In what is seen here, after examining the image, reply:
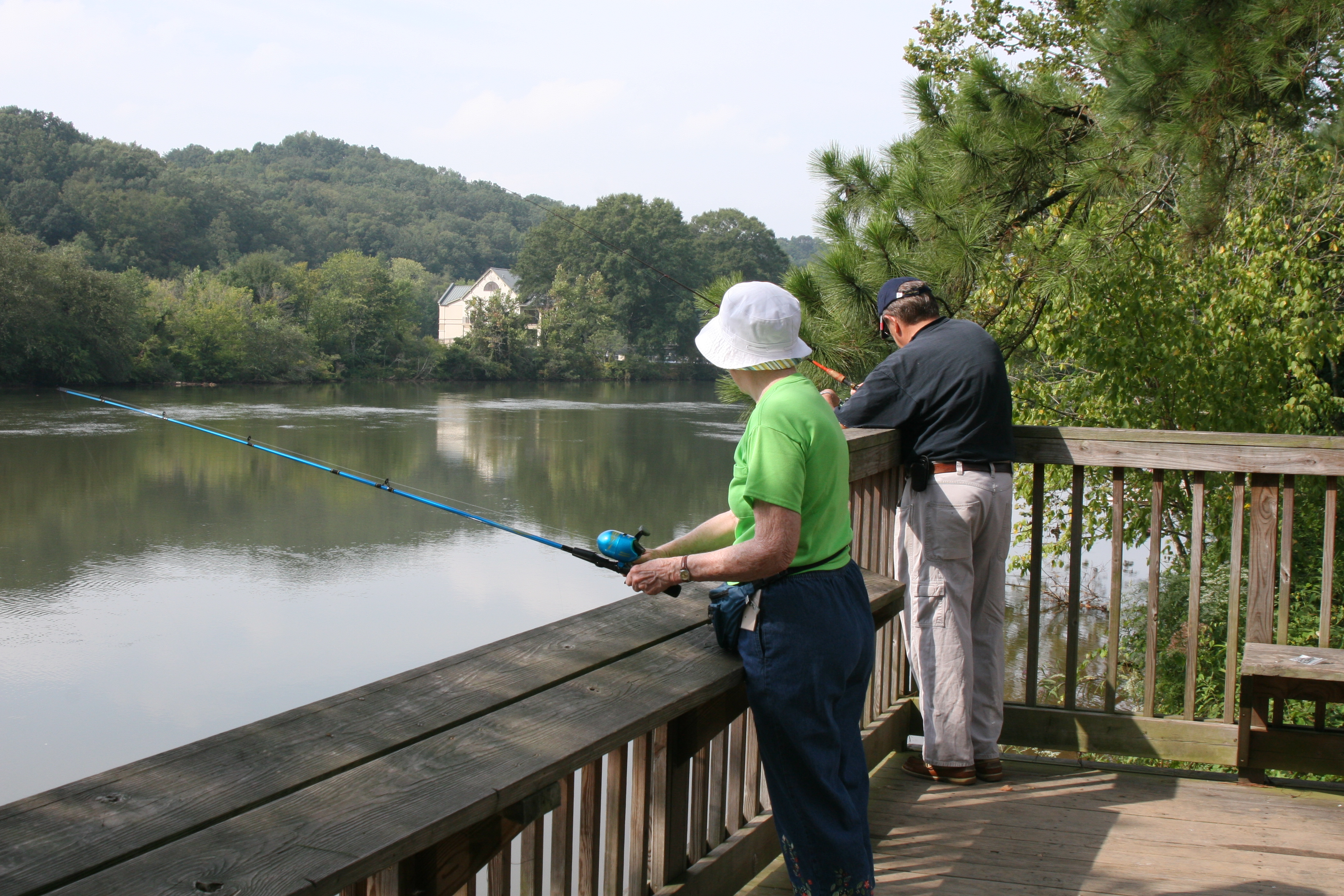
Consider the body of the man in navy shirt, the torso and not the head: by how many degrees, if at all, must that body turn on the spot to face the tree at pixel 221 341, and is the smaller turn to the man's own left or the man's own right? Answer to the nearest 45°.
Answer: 0° — they already face it

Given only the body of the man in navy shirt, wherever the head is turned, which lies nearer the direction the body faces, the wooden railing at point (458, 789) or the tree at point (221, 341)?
the tree

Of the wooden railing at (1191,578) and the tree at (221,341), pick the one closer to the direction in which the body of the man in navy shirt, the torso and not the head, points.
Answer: the tree

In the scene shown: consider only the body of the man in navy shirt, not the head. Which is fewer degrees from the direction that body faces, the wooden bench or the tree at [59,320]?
the tree

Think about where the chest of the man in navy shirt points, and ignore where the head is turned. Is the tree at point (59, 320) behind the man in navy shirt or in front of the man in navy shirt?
in front

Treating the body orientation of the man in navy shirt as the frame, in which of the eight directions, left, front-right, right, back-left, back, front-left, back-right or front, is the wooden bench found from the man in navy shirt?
back-right

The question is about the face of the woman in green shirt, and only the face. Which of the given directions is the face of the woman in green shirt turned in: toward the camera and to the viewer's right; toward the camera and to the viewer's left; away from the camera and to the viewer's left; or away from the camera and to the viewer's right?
away from the camera and to the viewer's left

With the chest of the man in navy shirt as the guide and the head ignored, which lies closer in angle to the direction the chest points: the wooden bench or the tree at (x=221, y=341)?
the tree

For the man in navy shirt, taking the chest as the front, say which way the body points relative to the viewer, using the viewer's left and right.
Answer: facing away from the viewer and to the left of the viewer

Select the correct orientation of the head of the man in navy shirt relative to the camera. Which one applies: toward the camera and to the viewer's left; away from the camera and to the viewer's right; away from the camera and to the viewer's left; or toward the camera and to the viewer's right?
away from the camera and to the viewer's left

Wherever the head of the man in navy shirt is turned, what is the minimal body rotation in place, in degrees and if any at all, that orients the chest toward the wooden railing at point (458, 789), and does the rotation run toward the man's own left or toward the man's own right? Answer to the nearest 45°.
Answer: approximately 135° to the man's own left

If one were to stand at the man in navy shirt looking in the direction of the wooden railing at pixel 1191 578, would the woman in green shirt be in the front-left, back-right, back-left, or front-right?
back-right

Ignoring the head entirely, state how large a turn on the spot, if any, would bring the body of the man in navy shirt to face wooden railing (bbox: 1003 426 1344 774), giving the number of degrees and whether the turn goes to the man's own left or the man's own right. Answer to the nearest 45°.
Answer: approximately 90° to the man's own right

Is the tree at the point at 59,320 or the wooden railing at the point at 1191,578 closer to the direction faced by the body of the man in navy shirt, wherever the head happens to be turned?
the tree

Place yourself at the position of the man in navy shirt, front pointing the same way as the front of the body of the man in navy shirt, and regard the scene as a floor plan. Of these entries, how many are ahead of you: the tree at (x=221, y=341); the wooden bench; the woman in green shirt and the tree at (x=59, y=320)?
2

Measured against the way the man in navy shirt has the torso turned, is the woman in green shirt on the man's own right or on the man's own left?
on the man's own left
